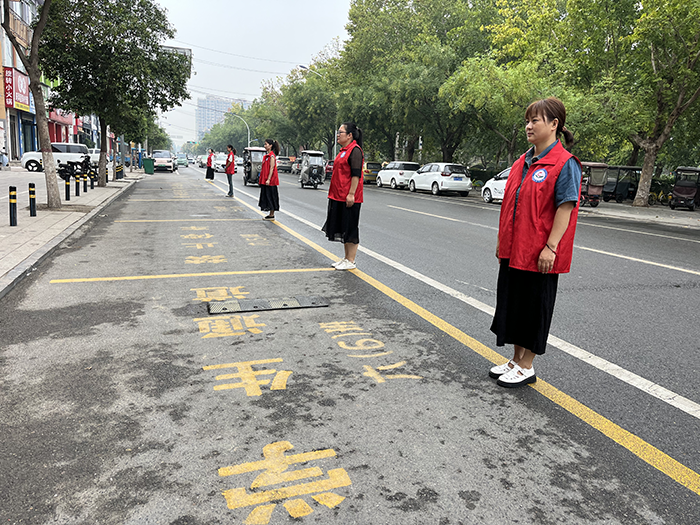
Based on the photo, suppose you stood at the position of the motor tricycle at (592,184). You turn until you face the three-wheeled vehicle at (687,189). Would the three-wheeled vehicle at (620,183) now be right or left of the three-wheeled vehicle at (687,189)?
left

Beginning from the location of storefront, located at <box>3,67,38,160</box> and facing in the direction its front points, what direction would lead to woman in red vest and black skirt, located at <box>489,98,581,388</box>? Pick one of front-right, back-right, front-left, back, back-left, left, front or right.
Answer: front-right

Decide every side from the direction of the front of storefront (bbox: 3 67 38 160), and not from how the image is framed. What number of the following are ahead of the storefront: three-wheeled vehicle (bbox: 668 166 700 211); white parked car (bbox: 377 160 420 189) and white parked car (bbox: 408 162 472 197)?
3

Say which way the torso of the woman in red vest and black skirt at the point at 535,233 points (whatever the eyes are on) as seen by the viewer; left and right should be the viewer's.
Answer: facing the viewer and to the left of the viewer

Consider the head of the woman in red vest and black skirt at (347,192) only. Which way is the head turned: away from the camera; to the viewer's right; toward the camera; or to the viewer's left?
to the viewer's left

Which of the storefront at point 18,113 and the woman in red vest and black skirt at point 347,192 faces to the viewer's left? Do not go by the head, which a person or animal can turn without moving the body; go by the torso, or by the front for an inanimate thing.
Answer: the woman in red vest and black skirt

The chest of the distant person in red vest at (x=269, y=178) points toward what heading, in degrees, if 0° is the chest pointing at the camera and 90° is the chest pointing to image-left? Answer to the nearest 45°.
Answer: approximately 90°

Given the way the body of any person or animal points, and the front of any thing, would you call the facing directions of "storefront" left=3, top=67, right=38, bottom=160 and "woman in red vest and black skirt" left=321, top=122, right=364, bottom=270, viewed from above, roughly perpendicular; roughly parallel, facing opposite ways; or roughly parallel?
roughly parallel, facing opposite ways

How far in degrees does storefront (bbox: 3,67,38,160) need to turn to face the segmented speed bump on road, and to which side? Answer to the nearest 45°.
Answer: approximately 45° to its right

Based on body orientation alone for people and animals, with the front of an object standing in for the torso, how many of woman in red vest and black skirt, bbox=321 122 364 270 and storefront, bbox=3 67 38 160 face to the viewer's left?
1

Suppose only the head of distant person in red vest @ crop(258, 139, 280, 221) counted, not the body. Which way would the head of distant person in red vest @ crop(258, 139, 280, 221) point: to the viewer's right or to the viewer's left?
to the viewer's left

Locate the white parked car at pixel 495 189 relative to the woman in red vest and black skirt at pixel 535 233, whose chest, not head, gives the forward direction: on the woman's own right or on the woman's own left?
on the woman's own right

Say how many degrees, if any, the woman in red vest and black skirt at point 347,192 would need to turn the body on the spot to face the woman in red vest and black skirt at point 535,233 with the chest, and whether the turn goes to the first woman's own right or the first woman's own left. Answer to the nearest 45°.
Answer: approximately 90° to the first woman's own left

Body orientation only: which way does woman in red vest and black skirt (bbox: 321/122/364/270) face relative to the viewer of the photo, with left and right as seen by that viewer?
facing to the left of the viewer

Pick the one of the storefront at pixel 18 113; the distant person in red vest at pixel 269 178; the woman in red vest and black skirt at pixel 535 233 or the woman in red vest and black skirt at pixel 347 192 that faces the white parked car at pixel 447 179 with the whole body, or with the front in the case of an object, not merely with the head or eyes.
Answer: the storefront

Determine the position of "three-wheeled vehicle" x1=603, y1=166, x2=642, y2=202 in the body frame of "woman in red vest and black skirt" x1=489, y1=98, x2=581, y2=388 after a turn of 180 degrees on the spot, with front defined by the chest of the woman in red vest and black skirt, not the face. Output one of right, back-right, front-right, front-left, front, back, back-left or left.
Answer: front-left
